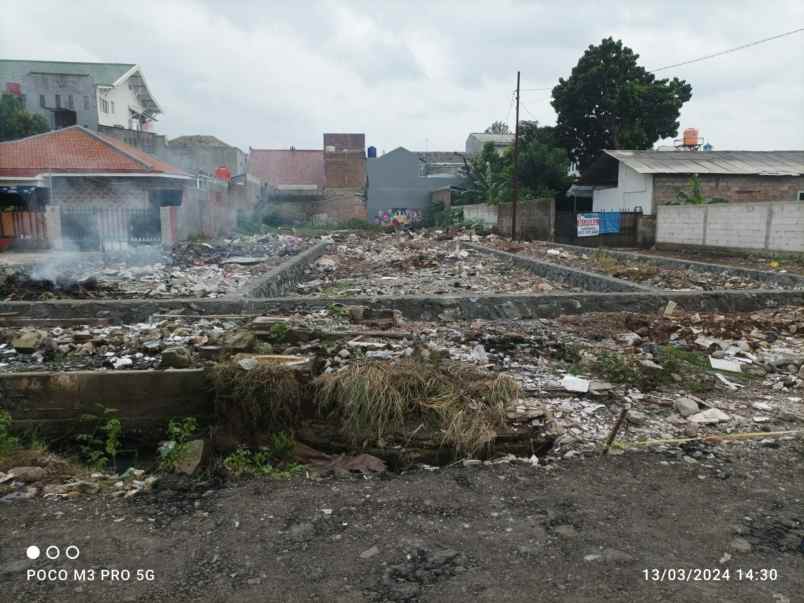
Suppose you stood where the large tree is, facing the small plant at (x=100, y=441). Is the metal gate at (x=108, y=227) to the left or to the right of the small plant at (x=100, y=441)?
right

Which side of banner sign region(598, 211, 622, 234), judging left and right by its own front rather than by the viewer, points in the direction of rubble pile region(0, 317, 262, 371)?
front

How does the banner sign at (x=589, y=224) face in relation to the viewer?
toward the camera

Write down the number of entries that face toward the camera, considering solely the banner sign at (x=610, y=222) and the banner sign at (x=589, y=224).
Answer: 2

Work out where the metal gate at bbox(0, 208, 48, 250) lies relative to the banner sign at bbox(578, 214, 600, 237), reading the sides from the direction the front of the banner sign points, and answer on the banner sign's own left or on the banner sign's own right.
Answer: on the banner sign's own right

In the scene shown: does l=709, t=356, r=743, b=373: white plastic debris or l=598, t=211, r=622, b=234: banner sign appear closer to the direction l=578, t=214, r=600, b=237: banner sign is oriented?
the white plastic debris

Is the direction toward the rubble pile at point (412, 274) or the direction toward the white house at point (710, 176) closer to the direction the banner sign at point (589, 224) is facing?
the rubble pile

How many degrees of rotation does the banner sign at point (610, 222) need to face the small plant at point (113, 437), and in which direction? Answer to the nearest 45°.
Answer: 0° — it already faces it

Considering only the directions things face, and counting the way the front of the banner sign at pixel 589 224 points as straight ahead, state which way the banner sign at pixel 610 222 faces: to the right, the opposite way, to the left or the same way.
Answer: the same way

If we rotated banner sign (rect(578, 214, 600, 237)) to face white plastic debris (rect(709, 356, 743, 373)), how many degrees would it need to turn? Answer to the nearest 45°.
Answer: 0° — it already faces it

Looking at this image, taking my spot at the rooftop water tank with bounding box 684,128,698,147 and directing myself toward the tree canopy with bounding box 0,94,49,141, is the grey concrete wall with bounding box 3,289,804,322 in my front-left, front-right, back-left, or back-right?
front-left

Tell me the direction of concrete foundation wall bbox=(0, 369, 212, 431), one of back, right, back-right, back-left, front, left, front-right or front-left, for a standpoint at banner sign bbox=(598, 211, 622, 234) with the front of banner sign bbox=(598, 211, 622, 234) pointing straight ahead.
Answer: front

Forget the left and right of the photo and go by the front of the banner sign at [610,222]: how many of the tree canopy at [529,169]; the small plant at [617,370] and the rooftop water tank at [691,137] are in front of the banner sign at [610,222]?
1

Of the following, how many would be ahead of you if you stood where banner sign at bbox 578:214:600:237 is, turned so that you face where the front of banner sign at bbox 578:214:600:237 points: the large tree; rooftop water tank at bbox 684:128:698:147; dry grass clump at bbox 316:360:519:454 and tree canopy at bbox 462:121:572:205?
1

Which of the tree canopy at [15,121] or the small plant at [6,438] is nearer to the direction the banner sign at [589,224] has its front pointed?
the small plant

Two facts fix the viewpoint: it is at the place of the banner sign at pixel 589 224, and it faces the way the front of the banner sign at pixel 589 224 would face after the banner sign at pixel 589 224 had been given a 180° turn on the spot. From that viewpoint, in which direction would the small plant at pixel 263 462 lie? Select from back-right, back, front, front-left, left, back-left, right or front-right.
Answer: back

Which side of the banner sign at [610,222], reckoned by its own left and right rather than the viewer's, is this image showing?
front

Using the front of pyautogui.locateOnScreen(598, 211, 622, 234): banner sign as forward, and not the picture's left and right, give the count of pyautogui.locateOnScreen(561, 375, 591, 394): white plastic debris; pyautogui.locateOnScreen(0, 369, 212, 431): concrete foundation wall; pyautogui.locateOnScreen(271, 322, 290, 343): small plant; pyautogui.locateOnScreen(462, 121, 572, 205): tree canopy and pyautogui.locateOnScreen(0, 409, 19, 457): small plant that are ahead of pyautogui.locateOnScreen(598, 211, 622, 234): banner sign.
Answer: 4

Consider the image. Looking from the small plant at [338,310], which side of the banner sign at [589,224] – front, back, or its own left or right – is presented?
front
